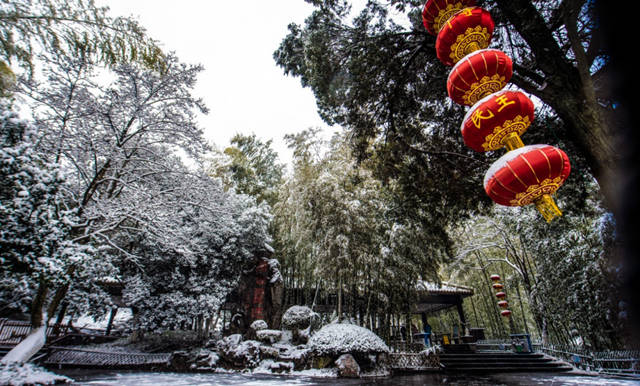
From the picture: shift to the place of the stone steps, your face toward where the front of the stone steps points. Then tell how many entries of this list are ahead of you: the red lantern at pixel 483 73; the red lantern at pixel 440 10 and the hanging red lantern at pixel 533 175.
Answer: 3

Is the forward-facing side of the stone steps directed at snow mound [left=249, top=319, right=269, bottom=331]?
no

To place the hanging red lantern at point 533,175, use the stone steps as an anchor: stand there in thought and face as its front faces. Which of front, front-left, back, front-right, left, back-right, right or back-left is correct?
front

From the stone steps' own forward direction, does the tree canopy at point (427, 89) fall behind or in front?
in front

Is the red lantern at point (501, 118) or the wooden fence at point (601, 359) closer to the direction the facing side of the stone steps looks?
the red lantern

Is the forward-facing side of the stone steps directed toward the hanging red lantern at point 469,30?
yes

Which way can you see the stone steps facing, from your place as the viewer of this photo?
facing the viewer

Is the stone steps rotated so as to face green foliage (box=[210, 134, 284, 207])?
no

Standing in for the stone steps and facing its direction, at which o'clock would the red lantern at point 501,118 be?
The red lantern is roughly at 12 o'clock from the stone steps.

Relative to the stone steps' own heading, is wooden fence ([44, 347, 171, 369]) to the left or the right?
on its right

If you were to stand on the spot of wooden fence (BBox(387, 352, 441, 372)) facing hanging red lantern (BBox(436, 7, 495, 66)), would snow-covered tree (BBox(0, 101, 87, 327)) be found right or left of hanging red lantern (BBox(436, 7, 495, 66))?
right

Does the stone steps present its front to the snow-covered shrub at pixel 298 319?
no

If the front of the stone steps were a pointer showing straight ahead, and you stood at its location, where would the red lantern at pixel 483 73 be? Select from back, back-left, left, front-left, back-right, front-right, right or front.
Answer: front
